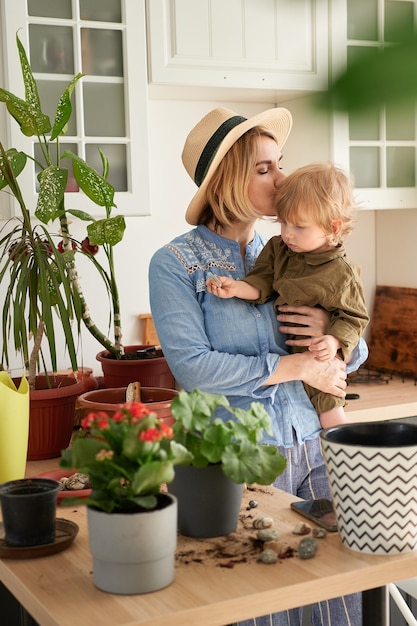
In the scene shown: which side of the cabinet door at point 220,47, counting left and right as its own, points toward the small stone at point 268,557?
front

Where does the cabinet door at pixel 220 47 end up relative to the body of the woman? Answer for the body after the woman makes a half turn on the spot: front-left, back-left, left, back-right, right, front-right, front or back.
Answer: front-right

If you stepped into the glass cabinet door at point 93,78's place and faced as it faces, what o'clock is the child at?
The child is roughly at 11 o'clock from the glass cabinet door.

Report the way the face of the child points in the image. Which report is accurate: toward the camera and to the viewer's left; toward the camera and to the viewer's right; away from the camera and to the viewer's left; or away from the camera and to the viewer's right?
toward the camera and to the viewer's left

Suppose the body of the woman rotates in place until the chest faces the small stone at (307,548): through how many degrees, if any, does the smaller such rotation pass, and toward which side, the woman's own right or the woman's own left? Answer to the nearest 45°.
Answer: approximately 45° to the woman's own right

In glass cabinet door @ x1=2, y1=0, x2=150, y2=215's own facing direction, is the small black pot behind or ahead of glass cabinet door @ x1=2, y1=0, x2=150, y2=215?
ahead

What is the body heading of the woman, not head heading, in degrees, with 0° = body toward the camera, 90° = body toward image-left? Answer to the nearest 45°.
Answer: approximately 315°

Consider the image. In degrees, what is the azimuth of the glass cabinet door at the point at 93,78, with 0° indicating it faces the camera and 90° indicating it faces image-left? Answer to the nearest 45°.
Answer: approximately 0°

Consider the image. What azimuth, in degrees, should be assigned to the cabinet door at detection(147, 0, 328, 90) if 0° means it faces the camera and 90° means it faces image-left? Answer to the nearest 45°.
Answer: approximately 0°

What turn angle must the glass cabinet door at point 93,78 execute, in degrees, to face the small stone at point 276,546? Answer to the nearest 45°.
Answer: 0° — it already faces it

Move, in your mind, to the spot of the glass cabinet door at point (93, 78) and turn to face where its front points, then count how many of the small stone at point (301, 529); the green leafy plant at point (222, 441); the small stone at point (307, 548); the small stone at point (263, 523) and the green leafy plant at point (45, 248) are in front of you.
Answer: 5
